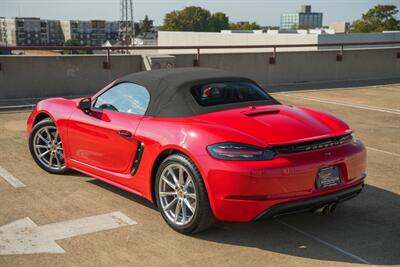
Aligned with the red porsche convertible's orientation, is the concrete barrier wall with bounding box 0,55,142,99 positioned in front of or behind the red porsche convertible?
in front

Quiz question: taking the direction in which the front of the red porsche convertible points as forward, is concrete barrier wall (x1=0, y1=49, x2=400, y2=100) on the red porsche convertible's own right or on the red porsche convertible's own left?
on the red porsche convertible's own right

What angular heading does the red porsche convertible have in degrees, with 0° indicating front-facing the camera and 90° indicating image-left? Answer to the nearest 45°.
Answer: approximately 135°
